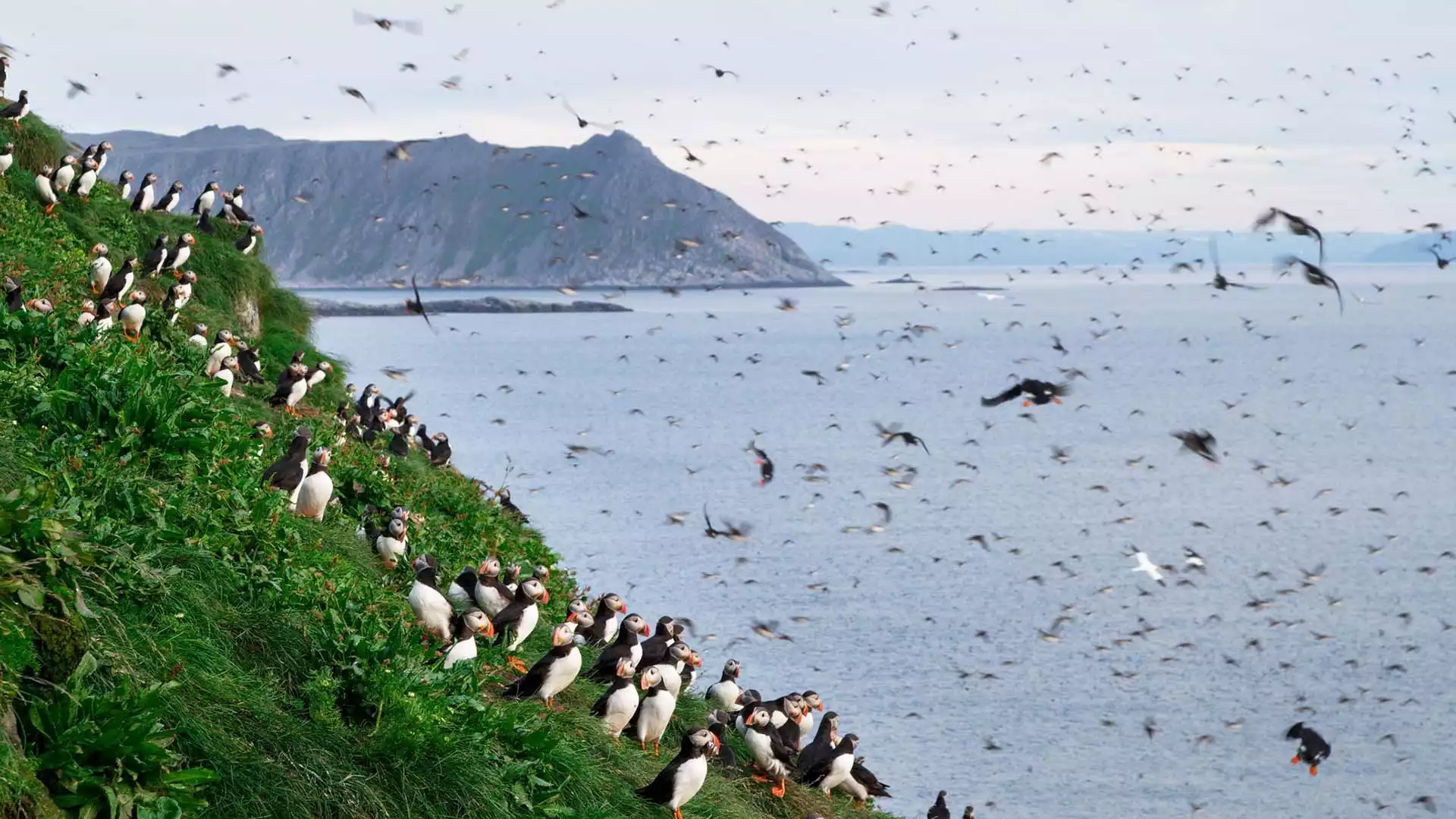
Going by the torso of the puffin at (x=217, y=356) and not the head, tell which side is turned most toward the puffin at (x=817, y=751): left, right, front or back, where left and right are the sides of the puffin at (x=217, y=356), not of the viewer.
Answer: front

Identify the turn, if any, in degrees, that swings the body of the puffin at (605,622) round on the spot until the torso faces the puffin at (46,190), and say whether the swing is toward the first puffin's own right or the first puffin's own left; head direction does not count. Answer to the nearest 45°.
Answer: approximately 180°

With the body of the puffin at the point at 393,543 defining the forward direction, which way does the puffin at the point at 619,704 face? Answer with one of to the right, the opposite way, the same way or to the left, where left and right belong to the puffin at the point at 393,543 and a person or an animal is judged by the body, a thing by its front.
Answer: the same way

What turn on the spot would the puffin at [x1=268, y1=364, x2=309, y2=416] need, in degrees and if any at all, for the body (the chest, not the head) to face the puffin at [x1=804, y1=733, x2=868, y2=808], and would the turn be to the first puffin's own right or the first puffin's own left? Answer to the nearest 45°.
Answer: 0° — it already faces it

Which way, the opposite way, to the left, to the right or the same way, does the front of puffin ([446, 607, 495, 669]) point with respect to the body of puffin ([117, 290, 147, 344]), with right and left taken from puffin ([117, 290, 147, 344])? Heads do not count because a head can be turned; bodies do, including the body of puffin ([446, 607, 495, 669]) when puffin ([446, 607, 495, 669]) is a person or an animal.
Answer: the same way

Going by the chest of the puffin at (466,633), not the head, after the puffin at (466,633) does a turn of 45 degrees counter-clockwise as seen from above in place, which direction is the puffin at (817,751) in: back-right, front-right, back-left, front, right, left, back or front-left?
front-left

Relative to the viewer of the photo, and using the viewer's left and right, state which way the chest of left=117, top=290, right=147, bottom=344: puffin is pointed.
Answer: facing the viewer and to the right of the viewer

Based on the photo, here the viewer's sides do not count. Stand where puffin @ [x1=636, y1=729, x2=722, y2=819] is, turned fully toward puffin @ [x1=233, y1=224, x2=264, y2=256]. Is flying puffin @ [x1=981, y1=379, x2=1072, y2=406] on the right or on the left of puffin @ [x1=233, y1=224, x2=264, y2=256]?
right

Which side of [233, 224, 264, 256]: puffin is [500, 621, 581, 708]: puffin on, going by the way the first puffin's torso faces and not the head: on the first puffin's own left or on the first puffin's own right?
on the first puffin's own right
